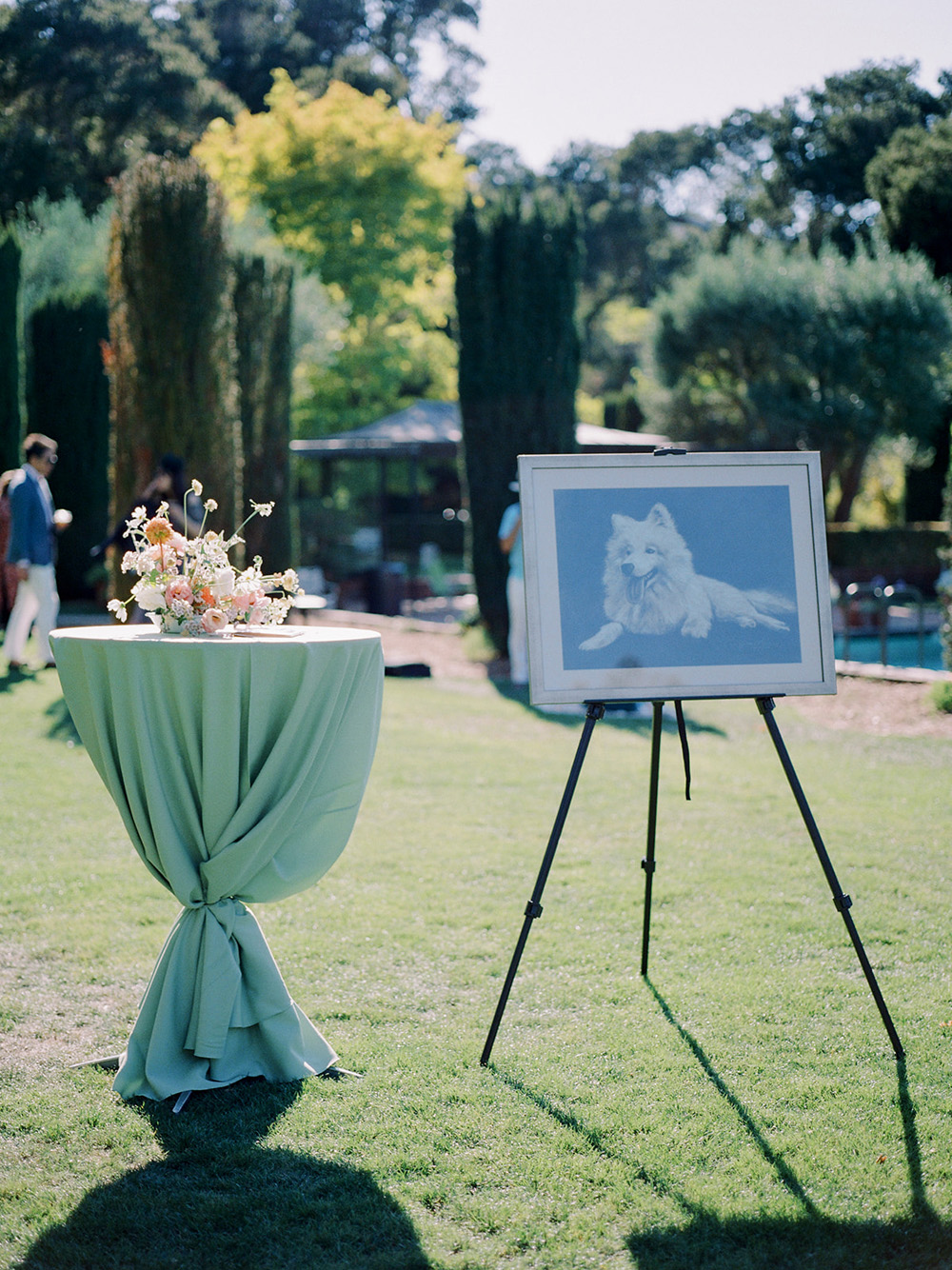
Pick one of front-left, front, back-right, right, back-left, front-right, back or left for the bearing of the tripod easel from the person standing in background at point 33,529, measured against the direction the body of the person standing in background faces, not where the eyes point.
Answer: right

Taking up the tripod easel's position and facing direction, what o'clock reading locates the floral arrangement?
The floral arrangement is roughly at 3 o'clock from the tripod easel.

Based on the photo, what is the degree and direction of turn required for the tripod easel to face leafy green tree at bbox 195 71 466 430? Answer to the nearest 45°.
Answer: approximately 180°

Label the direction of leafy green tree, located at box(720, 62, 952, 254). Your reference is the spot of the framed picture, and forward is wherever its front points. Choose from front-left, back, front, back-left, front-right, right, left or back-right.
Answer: back

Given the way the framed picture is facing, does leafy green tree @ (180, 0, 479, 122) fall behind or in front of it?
behind

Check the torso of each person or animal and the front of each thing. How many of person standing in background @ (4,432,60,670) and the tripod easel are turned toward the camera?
1

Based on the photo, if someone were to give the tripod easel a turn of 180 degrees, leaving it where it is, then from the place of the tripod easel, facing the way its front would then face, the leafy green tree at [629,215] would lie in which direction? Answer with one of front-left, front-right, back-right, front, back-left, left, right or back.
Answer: front

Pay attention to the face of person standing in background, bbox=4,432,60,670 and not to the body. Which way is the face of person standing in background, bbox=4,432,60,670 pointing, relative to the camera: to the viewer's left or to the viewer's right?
to the viewer's right

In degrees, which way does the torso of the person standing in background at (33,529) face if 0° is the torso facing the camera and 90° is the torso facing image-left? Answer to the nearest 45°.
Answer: approximately 270°
